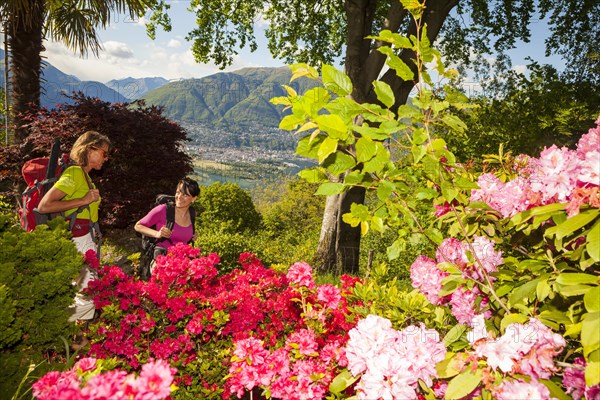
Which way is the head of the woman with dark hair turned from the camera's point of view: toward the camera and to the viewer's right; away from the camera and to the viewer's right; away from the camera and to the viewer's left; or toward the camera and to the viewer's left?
toward the camera and to the viewer's left

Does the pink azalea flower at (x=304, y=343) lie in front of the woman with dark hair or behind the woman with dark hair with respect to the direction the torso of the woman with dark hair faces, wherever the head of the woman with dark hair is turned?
in front

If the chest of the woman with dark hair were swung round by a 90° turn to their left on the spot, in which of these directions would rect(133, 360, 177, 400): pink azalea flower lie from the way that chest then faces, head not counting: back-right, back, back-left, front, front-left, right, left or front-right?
back-right

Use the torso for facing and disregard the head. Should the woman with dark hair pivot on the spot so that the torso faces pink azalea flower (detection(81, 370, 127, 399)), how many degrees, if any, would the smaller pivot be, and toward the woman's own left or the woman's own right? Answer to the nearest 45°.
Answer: approximately 45° to the woman's own right

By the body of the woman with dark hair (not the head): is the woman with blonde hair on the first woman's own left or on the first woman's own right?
on the first woman's own right

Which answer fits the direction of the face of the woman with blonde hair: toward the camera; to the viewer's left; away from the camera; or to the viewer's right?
to the viewer's right

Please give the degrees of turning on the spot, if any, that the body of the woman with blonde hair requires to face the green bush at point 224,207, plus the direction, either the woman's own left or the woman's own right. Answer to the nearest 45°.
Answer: approximately 45° to the woman's own left

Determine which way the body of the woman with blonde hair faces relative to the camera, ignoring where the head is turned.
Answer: to the viewer's right

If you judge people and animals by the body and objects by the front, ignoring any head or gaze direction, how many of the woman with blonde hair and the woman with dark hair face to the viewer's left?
0

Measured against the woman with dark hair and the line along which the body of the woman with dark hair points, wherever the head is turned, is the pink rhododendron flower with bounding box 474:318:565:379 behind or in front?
in front

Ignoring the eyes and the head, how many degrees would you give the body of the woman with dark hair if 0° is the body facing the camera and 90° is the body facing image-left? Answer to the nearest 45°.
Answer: approximately 315°

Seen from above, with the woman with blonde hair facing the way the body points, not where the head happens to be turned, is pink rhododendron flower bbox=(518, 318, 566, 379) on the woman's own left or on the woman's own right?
on the woman's own right
